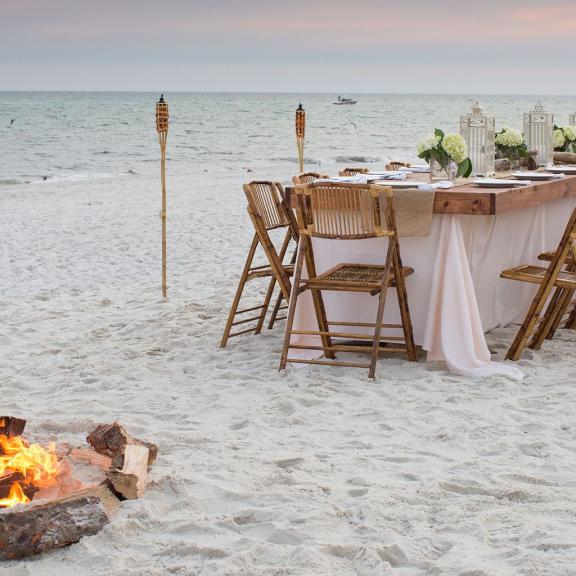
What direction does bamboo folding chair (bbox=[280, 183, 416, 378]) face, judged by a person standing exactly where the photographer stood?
facing away from the viewer and to the right of the viewer

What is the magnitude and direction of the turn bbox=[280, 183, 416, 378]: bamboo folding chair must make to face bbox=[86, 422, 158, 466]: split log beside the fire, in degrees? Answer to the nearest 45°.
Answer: approximately 180°

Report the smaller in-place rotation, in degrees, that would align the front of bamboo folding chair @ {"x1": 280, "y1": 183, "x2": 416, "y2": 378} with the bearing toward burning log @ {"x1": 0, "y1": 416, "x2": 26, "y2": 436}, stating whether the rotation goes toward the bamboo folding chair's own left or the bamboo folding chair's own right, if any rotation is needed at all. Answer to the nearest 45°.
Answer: approximately 180°

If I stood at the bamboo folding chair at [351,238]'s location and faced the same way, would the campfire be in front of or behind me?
behind

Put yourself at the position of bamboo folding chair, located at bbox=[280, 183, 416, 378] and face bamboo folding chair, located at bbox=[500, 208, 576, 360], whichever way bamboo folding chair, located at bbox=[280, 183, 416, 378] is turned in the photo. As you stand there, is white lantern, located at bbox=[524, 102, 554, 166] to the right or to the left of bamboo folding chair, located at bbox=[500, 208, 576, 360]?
left
